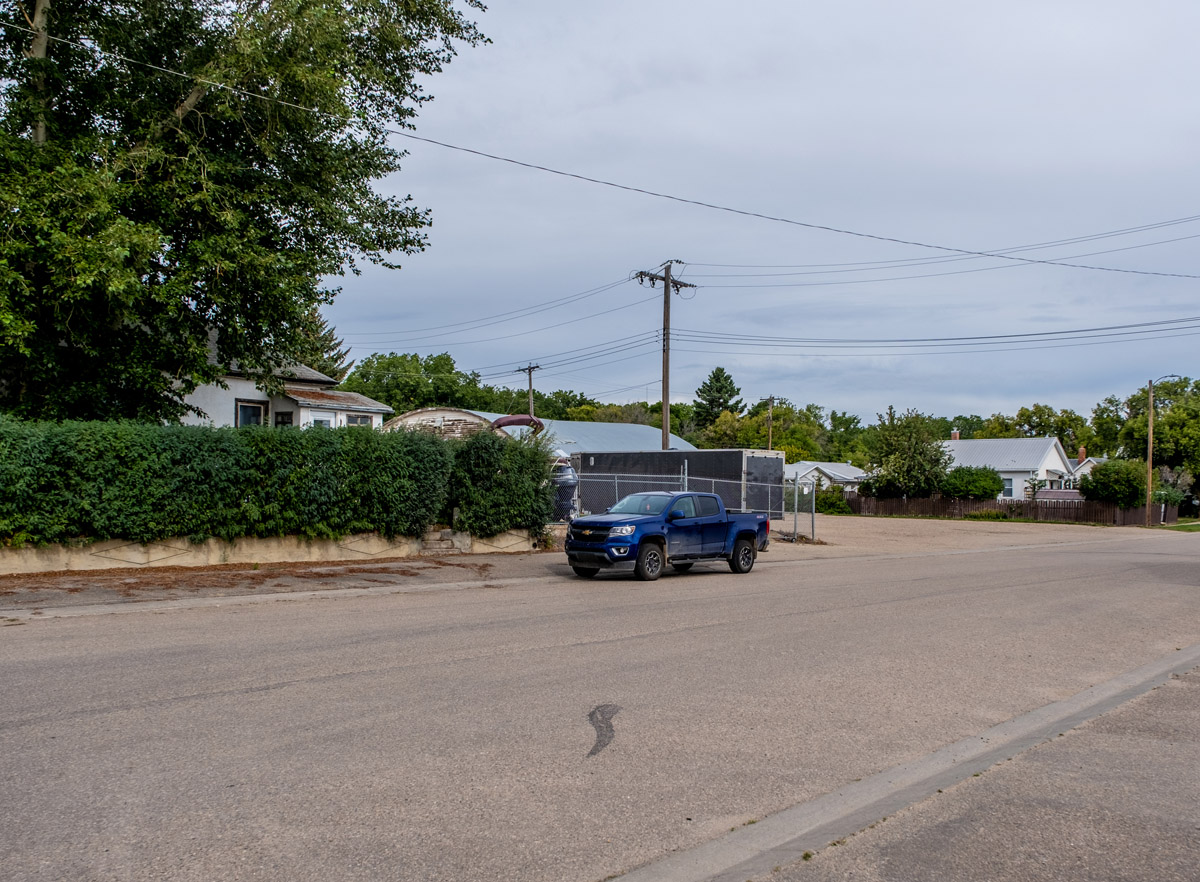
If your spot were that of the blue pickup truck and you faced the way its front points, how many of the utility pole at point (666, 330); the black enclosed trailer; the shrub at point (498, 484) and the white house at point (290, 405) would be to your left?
0

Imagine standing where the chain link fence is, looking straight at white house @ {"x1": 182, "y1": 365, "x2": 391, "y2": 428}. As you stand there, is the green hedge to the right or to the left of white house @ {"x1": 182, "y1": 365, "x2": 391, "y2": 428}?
left

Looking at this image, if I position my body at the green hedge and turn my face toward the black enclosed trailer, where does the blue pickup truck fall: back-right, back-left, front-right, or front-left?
front-right

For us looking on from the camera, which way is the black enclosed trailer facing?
facing away from the viewer and to the left of the viewer

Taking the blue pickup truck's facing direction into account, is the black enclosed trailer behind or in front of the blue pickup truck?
behind

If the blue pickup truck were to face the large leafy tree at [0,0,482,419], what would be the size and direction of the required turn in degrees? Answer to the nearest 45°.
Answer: approximately 45° to its right

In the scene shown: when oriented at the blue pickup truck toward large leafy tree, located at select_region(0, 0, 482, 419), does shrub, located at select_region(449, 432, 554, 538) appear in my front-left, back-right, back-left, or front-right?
front-right

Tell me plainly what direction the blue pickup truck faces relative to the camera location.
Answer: facing the viewer and to the left of the viewer

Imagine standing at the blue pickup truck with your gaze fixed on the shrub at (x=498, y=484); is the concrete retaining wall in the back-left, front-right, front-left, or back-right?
front-left

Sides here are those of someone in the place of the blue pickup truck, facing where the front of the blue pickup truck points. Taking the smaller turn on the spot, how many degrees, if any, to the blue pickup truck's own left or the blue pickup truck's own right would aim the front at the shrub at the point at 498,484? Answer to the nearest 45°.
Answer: approximately 90° to the blue pickup truck's own right

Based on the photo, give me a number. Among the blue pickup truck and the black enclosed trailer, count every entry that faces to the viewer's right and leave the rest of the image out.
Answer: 0

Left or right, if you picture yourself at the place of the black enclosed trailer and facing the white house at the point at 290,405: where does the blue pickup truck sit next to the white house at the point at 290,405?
left

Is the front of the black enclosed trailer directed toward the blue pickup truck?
no

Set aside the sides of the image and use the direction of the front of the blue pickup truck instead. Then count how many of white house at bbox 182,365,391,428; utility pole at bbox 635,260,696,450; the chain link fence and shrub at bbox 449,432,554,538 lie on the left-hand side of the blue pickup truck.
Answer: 0

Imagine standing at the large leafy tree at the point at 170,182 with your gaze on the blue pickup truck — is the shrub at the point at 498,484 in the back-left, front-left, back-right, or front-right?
front-left

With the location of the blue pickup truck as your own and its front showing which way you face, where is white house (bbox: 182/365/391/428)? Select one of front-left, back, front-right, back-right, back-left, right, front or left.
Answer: right
